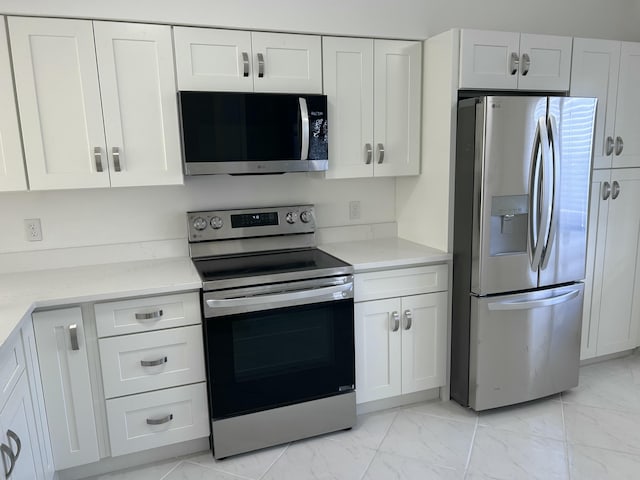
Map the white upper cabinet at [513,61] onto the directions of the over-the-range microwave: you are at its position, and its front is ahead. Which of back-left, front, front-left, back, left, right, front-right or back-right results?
left

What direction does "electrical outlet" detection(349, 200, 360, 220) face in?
toward the camera

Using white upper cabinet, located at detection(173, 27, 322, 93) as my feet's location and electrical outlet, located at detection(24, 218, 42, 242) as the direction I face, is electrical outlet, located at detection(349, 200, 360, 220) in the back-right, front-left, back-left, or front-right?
back-right

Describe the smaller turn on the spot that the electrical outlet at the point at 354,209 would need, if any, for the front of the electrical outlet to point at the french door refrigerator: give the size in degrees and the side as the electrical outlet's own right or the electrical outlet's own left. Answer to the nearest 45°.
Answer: approximately 45° to the electrical outlet's own left

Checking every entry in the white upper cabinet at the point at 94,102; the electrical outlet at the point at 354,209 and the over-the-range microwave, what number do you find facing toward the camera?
3

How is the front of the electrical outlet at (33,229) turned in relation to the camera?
facing the viewer

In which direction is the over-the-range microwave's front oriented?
toward the camera

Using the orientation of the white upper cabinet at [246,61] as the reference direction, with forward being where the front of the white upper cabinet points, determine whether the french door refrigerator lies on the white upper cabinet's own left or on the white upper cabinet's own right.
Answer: on the white upper cabinet's own left

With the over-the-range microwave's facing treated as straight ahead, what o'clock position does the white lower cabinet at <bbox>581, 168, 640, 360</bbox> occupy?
The white lower cabinet is roughly at 9 o'clock from the over-the-range microwave.

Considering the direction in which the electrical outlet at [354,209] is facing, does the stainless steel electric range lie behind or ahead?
ahead
